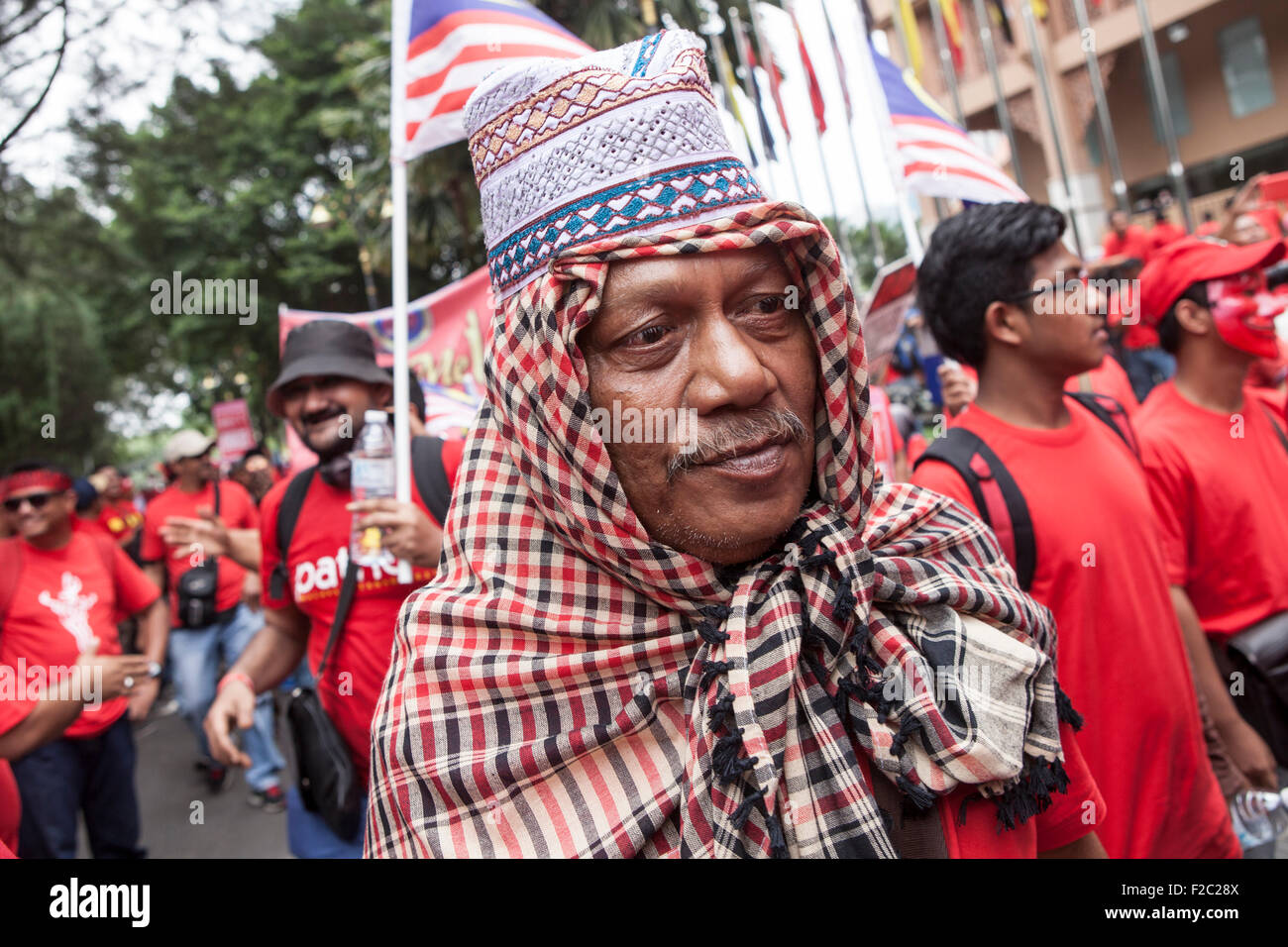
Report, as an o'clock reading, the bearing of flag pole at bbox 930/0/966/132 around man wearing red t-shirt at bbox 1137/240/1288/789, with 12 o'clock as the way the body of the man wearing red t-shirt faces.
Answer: The flag pole is roughly at 7 o'clock from the man wearing red t-shirt.

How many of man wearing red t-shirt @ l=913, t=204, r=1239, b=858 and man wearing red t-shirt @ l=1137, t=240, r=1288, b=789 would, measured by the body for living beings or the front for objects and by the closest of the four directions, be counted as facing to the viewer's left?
0

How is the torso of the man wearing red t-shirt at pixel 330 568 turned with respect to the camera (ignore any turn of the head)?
toward the camera

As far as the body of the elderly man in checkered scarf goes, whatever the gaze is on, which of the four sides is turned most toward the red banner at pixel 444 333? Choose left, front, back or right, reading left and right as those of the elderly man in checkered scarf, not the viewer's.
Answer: back

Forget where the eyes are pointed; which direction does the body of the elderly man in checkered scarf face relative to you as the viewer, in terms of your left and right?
facing the viewer and to the right of the viewer

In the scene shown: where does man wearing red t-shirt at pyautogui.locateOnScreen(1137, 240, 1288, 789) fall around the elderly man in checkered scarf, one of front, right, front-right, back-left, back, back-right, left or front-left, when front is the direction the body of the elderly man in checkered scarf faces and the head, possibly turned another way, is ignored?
left

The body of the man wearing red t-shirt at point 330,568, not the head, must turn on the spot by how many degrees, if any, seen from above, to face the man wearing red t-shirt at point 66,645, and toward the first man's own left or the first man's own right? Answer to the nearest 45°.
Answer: approximately 135° to the first man's own right

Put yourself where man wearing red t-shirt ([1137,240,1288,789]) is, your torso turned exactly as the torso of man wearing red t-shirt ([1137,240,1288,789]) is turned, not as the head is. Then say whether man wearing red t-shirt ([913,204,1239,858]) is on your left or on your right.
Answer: on your right

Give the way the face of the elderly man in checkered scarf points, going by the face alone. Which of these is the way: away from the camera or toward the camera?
toward the camera
